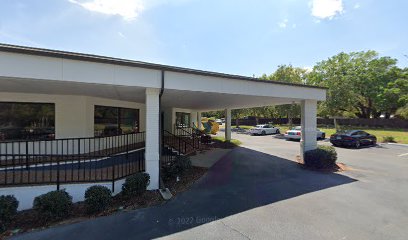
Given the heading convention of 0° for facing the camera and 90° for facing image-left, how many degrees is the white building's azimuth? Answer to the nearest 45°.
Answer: approximately 315°

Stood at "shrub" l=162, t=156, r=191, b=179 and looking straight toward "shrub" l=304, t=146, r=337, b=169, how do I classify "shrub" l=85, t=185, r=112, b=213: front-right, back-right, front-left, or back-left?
back-right

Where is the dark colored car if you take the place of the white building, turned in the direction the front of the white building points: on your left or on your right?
on your left
